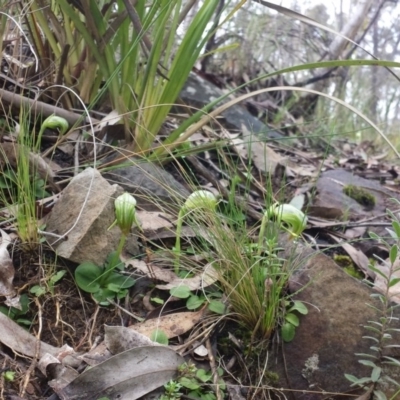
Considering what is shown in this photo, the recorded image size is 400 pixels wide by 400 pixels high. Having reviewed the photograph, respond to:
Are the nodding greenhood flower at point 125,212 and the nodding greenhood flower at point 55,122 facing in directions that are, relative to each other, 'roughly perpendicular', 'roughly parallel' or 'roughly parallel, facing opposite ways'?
roughly perpendicular

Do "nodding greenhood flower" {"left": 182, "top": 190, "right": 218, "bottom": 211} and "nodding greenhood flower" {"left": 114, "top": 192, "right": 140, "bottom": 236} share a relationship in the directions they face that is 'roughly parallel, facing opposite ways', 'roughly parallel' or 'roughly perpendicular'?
roughly perpendicular

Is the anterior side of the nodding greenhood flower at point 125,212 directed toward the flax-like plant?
no

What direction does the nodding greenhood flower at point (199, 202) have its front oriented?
to the viewer's right

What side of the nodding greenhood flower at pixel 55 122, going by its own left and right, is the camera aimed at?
right

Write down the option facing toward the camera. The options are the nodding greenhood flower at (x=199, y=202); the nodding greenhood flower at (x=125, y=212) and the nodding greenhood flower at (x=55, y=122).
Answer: the nodding greenhood flower at (x=125, y=212)

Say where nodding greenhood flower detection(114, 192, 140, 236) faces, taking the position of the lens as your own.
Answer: facing the viewer
